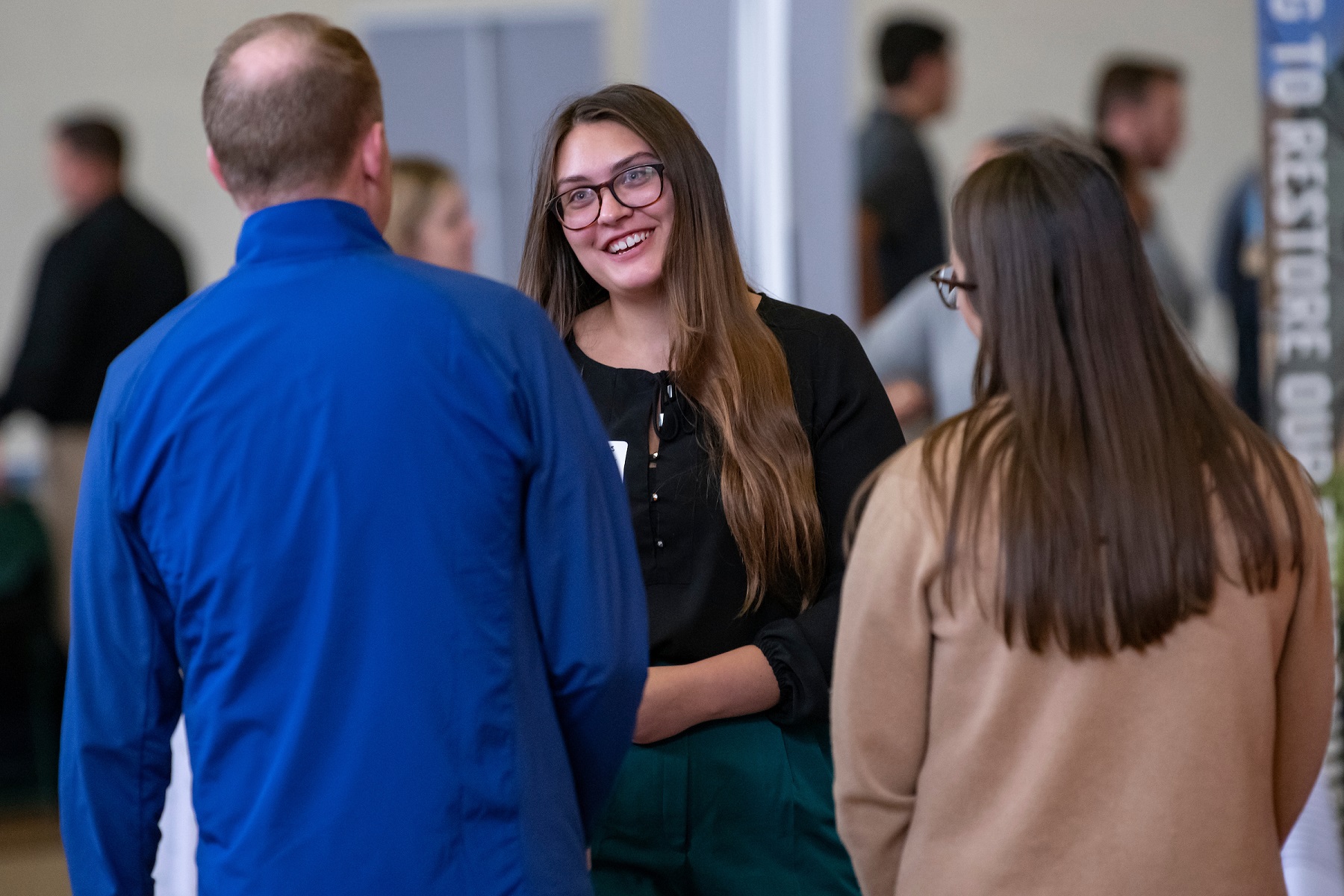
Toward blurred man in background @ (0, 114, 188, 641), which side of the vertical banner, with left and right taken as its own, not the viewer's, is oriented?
right

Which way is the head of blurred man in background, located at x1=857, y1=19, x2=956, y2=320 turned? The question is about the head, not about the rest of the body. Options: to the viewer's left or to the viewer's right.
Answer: to the viewer's right

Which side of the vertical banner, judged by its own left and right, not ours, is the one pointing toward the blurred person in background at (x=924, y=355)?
right

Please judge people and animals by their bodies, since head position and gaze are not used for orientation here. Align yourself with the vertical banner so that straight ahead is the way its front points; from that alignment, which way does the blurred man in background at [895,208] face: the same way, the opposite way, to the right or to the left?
to the left

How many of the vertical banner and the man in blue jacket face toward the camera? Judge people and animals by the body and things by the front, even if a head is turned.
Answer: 1

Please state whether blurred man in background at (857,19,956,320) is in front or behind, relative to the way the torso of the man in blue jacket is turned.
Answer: in front

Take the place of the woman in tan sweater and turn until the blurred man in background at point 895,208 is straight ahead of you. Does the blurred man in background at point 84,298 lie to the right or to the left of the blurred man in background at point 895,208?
left

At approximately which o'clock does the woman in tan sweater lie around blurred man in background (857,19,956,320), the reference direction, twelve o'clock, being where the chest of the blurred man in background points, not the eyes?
The woman in tan sweater is roughly at 3 o'clock from the blurred man in background.

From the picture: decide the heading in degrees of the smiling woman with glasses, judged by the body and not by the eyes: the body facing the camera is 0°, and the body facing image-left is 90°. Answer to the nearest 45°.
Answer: approximately 45°

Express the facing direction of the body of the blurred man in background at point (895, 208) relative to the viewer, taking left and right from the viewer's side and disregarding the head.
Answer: facing to the right of the viewer
